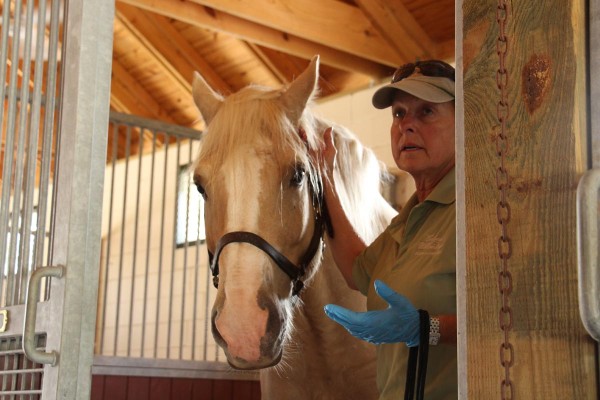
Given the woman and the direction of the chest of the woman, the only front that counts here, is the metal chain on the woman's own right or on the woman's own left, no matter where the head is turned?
on the woman's own left

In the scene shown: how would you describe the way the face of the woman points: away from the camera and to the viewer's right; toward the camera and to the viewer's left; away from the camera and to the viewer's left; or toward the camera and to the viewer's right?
toward the camera and to the viewer's left

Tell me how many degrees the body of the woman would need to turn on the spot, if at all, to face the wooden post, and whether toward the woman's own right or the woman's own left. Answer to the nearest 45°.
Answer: approximately 45° to the woman's own left

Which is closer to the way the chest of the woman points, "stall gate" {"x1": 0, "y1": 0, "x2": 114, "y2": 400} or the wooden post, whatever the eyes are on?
the stall gate

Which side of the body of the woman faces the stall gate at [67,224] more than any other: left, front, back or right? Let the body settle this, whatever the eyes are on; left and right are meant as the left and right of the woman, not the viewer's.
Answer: front

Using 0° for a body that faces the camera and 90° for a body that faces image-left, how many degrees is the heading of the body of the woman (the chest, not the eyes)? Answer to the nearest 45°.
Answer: approximately 45°

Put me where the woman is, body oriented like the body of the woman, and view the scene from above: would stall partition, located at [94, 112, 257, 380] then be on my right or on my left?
on my right
